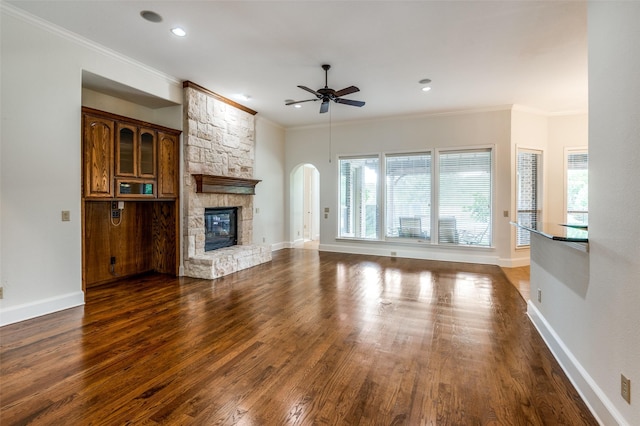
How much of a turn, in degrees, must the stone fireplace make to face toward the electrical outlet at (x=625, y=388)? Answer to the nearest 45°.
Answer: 0° — it already faces it

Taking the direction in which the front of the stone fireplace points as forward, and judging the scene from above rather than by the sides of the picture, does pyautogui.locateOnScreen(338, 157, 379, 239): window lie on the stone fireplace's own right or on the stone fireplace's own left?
on the stone fireplace's own left

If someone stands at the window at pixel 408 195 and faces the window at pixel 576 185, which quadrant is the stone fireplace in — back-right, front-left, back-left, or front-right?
back-right

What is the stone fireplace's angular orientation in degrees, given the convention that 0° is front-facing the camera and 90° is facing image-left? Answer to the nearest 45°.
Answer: approximately 315°

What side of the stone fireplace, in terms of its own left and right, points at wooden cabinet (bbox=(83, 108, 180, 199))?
right

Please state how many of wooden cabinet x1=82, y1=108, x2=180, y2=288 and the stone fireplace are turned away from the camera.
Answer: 0

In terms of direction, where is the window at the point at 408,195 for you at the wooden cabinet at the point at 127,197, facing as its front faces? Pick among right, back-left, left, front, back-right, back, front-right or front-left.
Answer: front-left

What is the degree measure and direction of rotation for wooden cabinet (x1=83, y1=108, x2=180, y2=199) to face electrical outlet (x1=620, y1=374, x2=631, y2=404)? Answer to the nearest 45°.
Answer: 0° — it already faces it

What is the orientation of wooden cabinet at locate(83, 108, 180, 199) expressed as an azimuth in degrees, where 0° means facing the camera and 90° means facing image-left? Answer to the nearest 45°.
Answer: approximately 315°

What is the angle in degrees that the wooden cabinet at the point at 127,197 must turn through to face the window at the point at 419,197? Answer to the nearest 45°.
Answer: approximately 45° to its left
